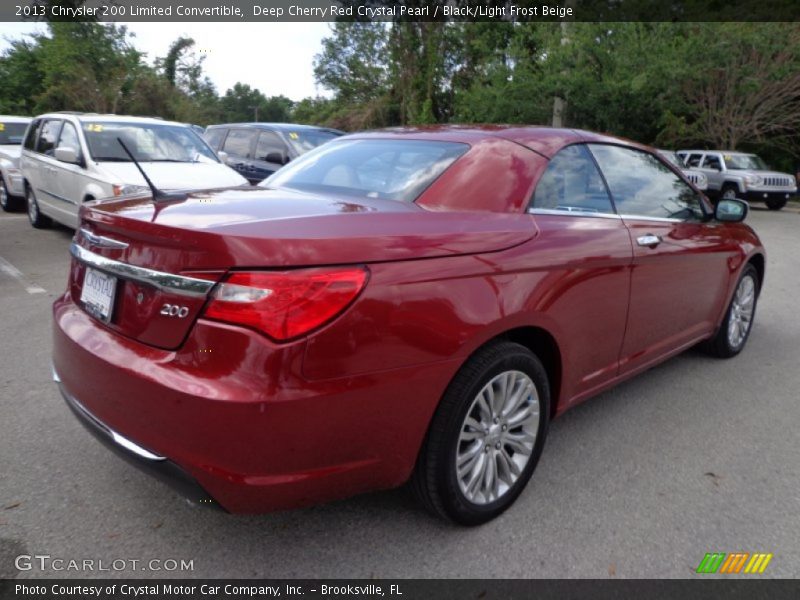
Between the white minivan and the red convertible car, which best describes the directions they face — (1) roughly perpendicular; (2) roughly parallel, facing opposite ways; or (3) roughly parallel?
roughly perpendicular

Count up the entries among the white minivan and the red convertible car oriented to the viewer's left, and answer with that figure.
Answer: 0

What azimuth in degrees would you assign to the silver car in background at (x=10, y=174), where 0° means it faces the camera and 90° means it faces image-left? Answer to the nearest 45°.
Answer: approximately 315°

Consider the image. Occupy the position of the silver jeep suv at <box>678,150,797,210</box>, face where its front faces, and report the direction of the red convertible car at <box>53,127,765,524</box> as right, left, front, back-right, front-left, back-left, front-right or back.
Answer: front-right

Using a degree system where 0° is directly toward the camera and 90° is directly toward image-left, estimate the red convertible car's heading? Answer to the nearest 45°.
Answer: approximately 225°

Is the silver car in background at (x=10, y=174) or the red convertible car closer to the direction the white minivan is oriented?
the red convertible car

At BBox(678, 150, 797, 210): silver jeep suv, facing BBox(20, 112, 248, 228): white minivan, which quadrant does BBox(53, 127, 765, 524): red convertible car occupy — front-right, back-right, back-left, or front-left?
front-left

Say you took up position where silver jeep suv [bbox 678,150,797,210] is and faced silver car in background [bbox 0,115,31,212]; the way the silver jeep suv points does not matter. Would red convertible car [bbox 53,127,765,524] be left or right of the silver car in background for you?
left

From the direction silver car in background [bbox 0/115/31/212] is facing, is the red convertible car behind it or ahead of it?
ahead

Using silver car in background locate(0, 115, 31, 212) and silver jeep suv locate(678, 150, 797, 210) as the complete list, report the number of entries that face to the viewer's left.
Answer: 0

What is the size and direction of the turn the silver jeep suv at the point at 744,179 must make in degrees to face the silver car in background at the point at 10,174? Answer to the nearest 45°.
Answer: approximately 90° to its right

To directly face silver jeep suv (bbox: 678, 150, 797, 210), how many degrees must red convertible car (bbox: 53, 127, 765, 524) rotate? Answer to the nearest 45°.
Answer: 0° — it already faces it

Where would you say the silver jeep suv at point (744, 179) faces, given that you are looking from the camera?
facing the viewer and to the right of the viewer

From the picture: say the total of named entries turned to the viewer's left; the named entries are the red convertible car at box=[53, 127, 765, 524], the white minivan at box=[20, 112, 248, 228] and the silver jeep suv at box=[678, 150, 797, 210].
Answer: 0
